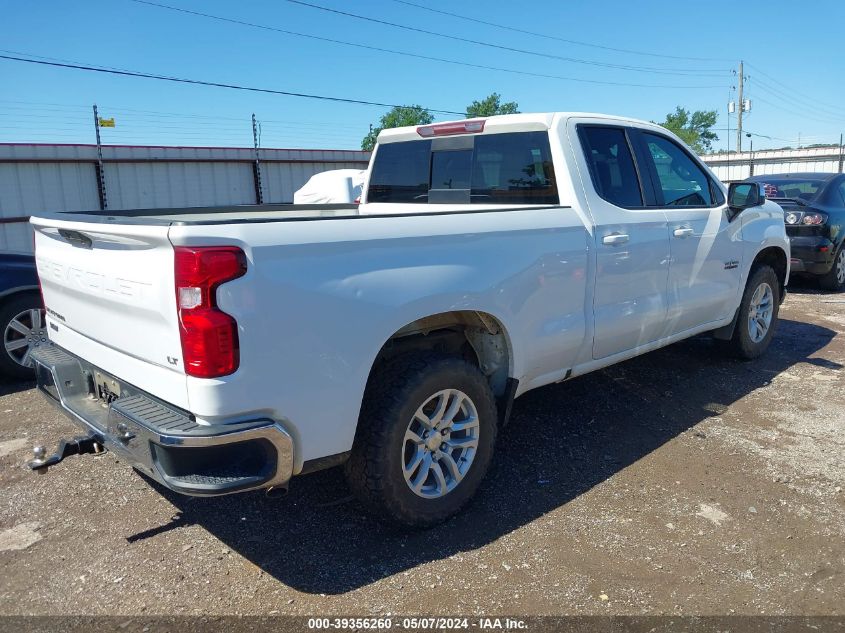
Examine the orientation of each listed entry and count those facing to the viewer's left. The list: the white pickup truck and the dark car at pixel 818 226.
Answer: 0

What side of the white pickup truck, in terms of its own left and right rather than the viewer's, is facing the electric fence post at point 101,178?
left

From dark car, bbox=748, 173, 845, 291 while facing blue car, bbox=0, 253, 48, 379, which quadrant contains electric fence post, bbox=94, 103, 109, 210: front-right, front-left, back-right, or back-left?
front-right

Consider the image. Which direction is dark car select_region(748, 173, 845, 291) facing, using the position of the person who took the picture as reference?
facing away from the viewer and to the right of the viewer

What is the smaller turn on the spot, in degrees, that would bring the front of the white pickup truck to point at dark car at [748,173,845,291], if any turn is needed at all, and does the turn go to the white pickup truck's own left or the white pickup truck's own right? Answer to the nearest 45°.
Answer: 0° — it already faces it

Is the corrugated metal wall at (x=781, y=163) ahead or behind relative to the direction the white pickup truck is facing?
ahead

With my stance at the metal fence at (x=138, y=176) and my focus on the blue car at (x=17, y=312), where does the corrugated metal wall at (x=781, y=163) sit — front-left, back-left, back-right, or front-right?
back-left

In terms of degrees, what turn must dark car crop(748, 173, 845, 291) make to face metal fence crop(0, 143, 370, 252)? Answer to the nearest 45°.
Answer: approximately 135° to its left

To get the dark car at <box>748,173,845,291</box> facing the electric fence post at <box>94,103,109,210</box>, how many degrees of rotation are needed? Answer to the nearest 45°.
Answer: approximately 135° to its left

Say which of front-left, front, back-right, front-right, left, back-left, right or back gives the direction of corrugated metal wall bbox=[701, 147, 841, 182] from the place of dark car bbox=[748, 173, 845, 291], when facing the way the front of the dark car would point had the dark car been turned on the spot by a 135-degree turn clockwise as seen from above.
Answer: back

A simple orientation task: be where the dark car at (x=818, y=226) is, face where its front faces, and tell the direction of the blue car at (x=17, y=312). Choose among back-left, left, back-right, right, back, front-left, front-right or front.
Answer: back

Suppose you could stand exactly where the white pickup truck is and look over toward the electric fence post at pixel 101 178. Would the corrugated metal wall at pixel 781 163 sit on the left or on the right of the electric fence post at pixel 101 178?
right
